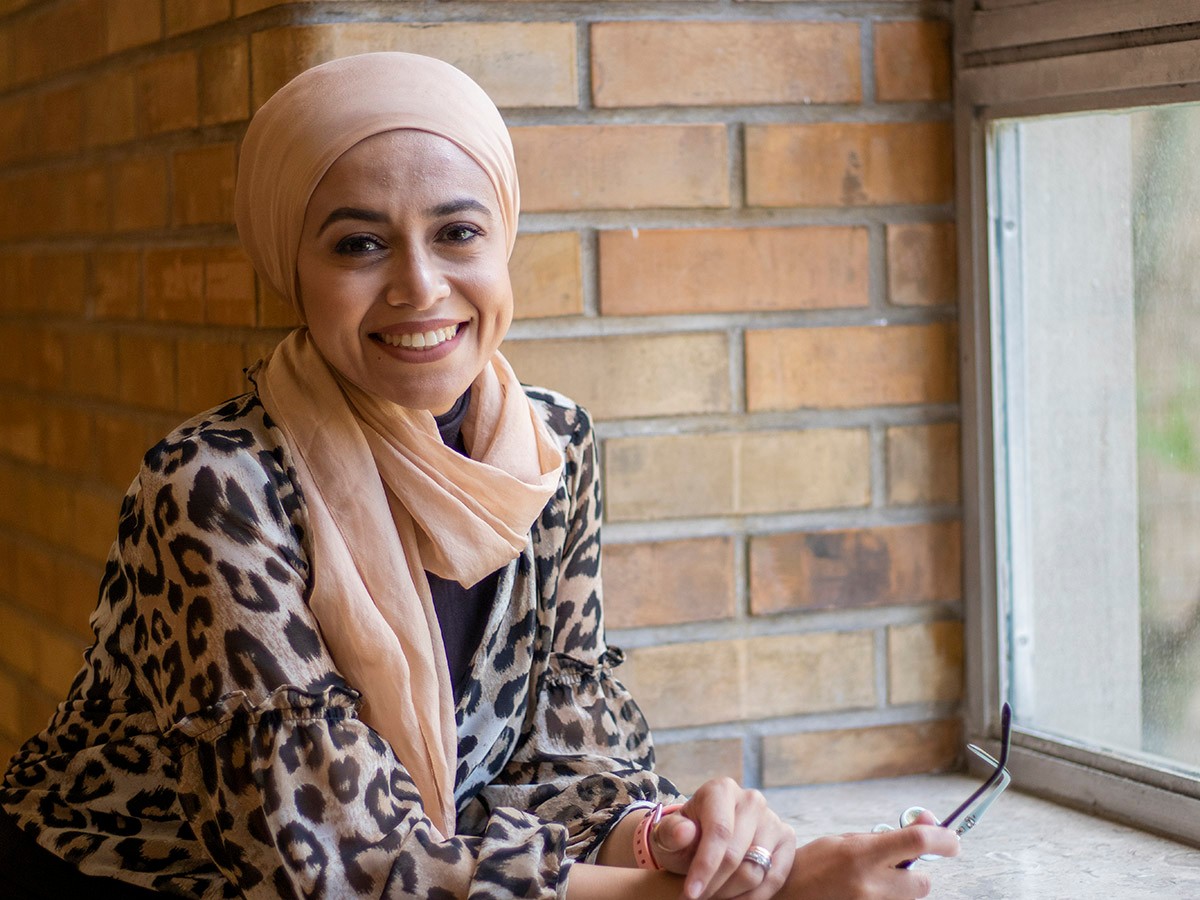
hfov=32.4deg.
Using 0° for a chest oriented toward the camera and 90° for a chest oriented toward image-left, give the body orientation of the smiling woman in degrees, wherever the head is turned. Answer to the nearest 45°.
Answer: approximately 315°

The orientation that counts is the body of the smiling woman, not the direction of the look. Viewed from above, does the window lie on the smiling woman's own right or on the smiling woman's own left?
on the smiling woman's own left
